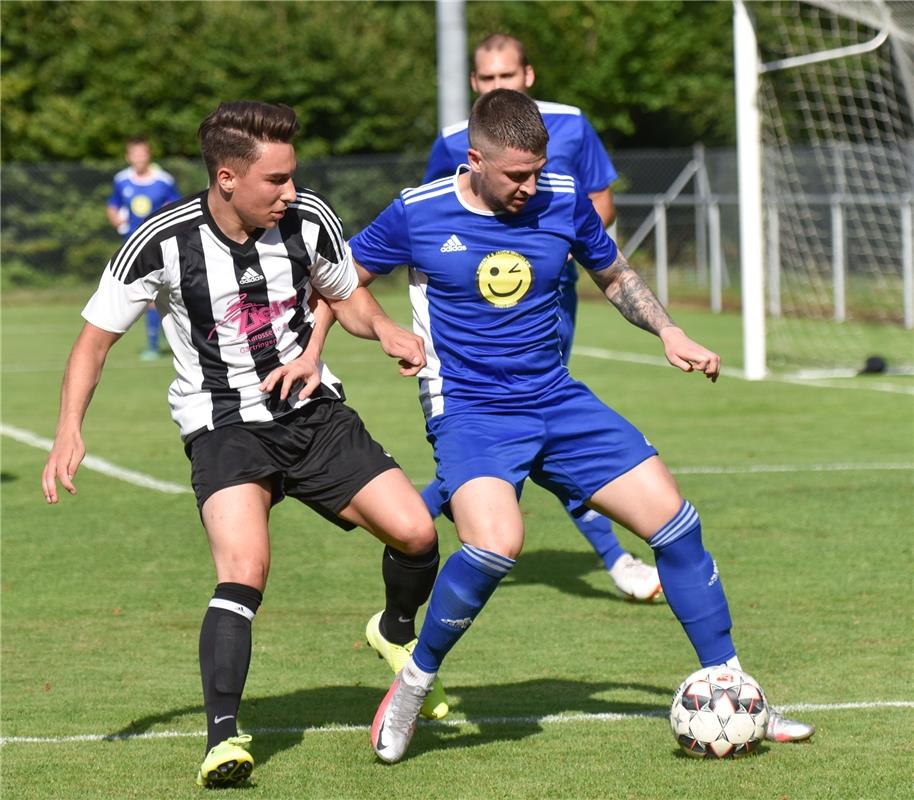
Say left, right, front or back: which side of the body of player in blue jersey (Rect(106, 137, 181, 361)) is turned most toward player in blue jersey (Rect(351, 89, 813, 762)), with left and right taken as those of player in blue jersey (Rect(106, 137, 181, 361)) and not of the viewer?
front

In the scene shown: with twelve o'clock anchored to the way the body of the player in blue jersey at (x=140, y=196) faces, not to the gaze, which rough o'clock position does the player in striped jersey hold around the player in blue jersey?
The player in striped jersey is roughly at 12 o'clock from the player in blue jersey.

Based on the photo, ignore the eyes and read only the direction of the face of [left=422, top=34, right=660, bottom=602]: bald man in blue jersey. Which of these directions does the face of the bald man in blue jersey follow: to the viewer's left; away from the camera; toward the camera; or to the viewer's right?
toward the camera

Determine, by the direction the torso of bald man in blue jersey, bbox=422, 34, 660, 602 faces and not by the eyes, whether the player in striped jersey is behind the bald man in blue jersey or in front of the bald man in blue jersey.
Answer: in front

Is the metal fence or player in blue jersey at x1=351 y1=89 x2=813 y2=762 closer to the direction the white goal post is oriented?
the player in blue jersey

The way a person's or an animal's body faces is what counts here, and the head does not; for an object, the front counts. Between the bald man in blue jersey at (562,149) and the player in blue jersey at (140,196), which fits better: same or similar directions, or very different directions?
same or similar directions

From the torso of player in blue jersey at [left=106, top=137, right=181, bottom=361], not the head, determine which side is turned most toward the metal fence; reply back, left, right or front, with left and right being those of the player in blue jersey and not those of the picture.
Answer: back

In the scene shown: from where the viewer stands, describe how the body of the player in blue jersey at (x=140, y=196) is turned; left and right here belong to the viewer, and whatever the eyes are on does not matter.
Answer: facing the viewer

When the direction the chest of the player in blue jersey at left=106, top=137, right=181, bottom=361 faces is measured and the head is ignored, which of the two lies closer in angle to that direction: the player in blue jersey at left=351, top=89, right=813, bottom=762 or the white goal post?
the player in blue jersey

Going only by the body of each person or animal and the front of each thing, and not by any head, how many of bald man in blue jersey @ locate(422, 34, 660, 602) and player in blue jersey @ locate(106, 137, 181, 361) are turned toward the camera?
2

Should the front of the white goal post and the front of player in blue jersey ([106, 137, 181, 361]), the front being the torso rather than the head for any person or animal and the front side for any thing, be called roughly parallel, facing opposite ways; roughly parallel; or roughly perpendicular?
roughly perpendicular

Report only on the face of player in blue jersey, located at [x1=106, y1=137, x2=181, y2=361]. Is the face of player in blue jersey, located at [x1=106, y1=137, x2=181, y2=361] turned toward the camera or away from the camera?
toward the camera

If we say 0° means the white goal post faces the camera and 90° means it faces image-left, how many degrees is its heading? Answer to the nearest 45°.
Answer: approximately 45°

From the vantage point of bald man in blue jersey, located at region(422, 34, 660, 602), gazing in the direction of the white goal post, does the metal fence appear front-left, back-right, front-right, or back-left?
front-left

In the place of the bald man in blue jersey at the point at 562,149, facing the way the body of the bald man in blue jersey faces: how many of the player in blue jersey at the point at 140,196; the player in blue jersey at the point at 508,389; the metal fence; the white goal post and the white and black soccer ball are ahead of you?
2
